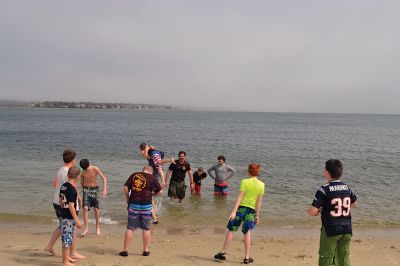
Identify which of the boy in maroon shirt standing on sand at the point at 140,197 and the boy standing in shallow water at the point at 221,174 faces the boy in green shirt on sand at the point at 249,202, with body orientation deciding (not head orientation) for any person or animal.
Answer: the boy standing in shallow water

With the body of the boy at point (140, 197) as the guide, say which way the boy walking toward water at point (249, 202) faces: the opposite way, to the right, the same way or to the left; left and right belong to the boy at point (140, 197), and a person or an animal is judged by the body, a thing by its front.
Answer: the same way

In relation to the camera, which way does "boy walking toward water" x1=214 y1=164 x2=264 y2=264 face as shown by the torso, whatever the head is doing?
away from the camera

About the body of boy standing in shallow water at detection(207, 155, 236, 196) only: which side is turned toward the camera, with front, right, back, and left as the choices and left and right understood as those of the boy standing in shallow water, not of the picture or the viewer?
front

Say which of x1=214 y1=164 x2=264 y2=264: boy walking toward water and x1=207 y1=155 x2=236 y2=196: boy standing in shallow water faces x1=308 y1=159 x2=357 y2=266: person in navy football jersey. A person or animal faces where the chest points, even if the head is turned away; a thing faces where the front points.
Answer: the boy standing in shallow water

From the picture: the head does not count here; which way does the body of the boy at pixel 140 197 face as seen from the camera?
away from the camera

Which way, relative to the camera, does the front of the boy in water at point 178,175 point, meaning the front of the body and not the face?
toward the camera

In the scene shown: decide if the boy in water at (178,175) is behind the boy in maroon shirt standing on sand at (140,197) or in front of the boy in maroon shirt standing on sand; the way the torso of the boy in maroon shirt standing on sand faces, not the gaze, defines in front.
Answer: in front

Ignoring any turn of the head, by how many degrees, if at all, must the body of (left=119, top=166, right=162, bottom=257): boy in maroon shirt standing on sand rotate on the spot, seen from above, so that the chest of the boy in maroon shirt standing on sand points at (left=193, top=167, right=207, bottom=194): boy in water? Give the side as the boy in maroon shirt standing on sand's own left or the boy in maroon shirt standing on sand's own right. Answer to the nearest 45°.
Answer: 0° — they already face them

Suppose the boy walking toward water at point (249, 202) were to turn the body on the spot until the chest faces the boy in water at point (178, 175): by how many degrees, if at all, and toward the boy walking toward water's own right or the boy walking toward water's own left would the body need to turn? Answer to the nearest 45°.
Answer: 0° — they already face them

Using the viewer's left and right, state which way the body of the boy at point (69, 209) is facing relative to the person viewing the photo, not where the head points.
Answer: facing away from the viewer and to the right of the viewer

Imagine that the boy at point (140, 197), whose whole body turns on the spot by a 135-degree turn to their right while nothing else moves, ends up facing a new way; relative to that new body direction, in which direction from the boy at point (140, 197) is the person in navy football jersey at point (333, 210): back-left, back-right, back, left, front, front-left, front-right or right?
front

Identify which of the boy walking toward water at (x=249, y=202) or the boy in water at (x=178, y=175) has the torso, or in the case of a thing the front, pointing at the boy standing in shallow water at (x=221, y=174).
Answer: the boy walking toward water

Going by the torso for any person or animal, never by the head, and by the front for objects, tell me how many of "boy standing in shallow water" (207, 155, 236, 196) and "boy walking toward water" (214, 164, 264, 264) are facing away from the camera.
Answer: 1
